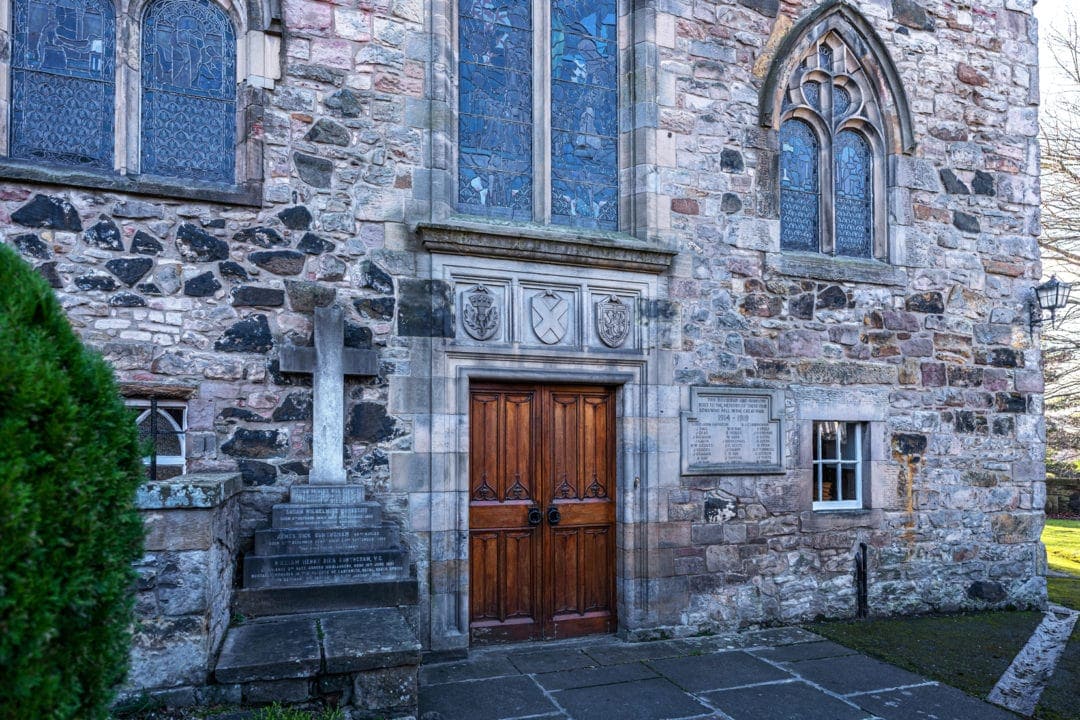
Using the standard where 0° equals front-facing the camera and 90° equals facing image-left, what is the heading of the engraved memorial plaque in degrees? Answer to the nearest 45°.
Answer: approximately 0°

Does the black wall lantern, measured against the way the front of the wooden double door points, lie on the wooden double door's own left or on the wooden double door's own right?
on the wooden double door's own left

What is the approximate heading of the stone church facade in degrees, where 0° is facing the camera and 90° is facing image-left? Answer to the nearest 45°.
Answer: approximately 0°

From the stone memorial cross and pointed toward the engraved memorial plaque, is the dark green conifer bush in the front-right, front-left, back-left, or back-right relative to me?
back-right

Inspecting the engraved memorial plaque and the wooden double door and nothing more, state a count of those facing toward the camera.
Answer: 2
